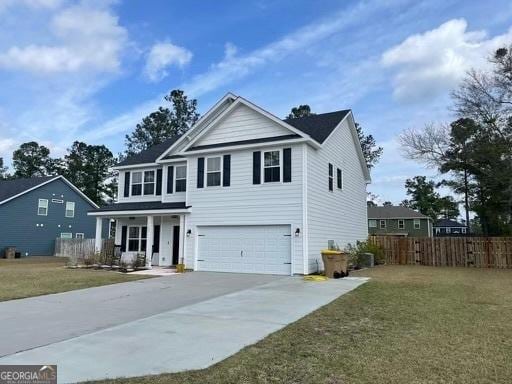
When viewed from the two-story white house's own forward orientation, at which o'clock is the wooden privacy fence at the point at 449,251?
The wooden privacy fence is roughly at 7 o'clock from the two-story white house.

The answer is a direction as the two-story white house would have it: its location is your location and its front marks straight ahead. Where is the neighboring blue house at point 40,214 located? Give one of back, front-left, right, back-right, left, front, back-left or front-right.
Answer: right

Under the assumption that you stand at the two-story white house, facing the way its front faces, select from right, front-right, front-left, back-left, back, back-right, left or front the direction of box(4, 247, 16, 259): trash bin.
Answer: right

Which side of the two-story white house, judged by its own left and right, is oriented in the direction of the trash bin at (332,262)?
left

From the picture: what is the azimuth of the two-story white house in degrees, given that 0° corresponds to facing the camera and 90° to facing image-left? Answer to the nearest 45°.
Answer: approximately 45°
